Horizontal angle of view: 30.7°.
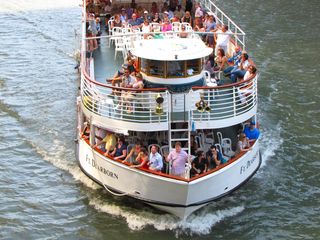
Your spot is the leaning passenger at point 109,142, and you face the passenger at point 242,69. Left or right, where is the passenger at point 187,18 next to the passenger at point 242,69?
left

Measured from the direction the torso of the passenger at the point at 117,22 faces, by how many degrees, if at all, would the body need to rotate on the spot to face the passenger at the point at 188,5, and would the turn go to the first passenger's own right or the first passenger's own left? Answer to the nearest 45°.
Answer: approximately 135° to the first passenger's own left

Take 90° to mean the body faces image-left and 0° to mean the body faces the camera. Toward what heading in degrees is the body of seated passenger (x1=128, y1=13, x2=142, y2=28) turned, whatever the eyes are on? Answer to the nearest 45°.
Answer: approximately 0°

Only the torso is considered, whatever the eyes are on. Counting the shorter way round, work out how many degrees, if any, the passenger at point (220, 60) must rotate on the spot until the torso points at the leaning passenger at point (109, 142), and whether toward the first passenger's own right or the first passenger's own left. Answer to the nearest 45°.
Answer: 0° — they already face them

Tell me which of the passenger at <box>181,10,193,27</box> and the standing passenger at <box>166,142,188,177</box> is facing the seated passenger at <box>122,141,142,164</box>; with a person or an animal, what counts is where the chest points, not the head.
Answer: the passenger

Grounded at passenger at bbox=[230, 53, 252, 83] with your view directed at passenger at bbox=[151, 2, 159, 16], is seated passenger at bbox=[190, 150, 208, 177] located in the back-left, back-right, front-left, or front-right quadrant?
back-left

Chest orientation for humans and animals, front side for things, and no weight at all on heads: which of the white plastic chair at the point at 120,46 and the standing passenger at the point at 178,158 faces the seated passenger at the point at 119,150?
the white plastic chair

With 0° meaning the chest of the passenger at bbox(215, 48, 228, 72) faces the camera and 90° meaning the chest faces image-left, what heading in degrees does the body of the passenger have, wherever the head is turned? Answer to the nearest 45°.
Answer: approximately 45°

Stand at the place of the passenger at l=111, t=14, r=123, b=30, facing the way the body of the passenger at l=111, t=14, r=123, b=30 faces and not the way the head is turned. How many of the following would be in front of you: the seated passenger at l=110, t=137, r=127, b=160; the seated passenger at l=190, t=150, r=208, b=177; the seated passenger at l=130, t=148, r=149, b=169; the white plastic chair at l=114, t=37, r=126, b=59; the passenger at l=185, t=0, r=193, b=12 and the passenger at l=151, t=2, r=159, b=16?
4

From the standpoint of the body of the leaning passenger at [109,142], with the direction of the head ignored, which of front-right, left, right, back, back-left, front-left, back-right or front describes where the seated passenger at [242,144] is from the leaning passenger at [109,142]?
back-left
